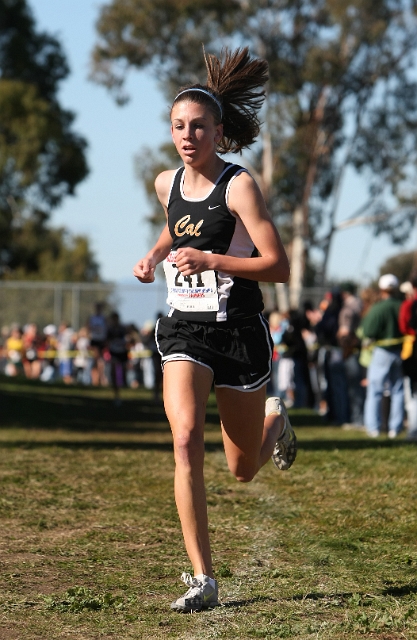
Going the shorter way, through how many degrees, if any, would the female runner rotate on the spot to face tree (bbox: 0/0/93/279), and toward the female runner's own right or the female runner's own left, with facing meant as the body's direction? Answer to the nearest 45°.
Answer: approximately 135° to the female runner's own right

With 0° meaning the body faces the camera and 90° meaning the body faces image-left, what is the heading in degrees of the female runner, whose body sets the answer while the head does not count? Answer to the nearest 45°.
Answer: approximately 45°

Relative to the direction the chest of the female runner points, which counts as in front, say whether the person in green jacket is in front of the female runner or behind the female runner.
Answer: behind

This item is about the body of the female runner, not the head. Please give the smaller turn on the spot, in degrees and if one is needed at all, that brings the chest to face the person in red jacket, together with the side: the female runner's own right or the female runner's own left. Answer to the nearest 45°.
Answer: approximately 135° to the female runner's own right

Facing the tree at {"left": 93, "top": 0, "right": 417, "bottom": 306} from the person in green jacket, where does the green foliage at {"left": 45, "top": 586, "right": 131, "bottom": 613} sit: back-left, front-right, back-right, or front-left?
back-left

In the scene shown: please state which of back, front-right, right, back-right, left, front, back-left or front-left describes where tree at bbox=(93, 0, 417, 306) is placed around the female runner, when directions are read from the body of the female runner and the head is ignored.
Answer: back-right

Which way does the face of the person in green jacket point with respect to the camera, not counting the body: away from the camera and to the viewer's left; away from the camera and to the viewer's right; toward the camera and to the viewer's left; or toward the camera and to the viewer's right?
away from the camera and to the viewer's left
